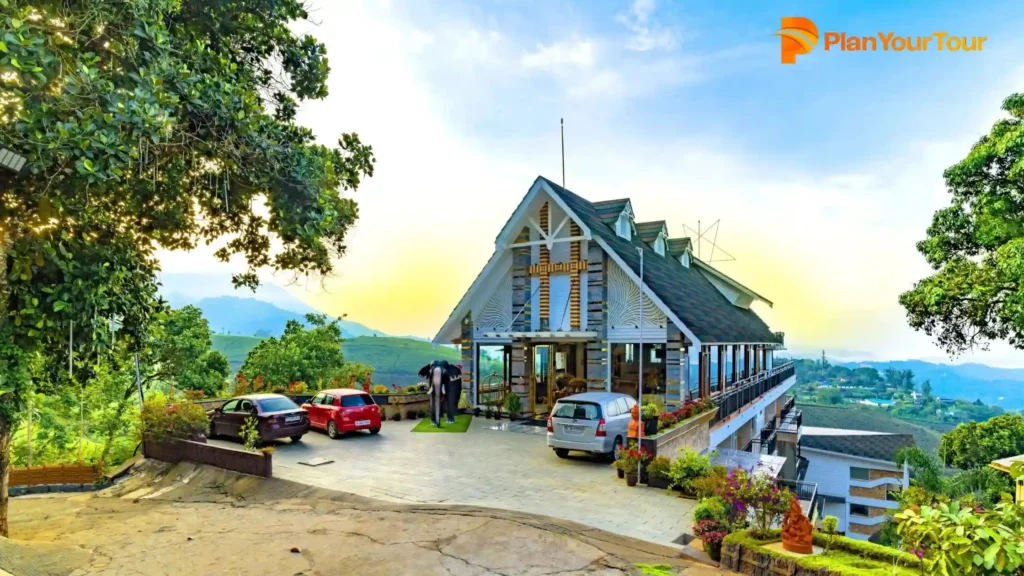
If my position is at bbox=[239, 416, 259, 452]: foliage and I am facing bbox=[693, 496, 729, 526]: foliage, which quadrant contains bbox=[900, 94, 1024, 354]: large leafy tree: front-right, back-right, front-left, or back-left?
front-left

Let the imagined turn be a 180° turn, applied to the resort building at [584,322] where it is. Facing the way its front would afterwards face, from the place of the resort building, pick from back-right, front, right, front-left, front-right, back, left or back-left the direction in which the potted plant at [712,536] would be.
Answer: back-right

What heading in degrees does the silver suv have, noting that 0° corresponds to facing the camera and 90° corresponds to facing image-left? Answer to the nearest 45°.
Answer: approximately 225°

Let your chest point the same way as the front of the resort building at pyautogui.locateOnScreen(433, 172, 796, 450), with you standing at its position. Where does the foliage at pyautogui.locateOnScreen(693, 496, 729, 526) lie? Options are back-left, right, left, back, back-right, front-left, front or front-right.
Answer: front-left

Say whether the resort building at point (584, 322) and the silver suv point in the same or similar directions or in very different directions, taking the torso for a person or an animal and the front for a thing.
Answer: very different directions

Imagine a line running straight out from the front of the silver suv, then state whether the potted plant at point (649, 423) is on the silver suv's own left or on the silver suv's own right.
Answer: on the silver suv's own right

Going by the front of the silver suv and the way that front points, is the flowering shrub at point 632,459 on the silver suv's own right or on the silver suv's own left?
on the silver suv's own right

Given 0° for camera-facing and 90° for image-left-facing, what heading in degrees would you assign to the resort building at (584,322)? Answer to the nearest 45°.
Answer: approximately 45°

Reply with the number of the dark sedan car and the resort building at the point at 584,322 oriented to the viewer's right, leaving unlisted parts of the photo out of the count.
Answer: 0
